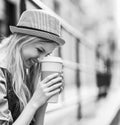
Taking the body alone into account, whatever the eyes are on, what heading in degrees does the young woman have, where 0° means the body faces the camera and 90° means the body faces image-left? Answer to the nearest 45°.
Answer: approximately 270°
